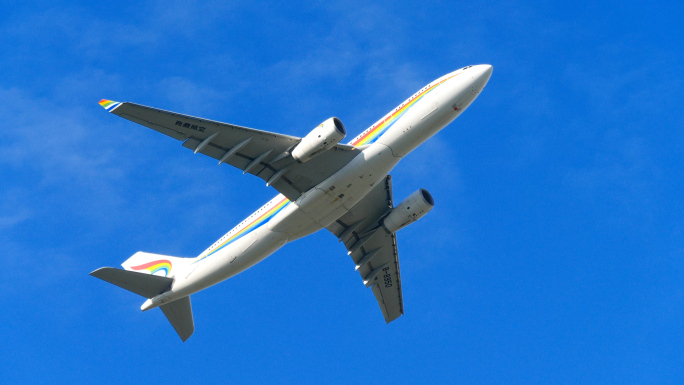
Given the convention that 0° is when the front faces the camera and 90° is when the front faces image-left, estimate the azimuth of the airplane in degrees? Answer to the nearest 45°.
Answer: approximately 270°
